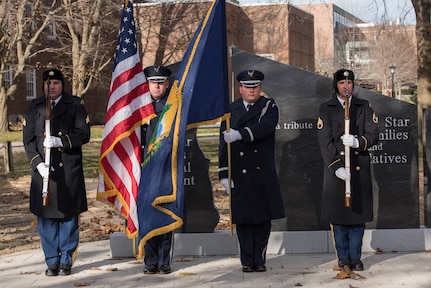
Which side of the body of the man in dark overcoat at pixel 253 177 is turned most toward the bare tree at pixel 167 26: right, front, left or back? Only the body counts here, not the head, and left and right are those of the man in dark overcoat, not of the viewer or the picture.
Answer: back

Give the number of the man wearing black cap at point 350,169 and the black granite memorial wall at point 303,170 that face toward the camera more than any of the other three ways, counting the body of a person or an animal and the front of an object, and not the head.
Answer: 2

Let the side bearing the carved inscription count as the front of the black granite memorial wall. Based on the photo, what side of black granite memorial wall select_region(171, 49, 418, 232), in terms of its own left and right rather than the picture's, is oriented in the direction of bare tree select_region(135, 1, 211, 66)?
back

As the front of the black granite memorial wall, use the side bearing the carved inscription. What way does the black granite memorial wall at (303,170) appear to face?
toward the camera

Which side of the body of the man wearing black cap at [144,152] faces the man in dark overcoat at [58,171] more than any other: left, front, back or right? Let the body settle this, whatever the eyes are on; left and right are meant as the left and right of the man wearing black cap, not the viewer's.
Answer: right

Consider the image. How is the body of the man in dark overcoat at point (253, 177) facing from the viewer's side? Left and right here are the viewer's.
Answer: facing the viewer

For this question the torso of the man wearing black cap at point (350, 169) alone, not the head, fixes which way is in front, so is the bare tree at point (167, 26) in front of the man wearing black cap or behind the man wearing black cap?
behind

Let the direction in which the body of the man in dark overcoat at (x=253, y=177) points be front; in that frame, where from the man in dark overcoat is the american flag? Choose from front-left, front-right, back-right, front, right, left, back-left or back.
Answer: right

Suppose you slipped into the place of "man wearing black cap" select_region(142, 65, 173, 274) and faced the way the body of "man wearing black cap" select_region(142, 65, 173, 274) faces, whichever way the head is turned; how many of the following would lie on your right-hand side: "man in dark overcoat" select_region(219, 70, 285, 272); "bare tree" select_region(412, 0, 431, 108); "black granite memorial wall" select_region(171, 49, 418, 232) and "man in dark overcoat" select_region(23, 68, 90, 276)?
1

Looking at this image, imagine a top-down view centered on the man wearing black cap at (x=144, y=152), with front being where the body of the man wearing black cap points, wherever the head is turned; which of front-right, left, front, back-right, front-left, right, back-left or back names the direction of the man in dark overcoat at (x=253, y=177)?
left

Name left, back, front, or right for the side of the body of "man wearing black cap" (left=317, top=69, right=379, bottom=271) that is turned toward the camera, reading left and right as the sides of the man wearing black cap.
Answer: front
